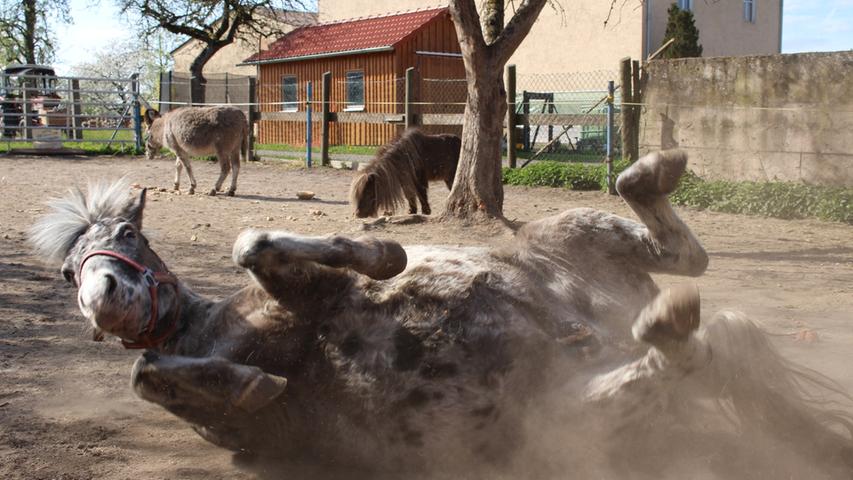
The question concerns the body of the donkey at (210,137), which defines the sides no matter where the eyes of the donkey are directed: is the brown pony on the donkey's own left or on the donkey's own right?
on the donkey's own left

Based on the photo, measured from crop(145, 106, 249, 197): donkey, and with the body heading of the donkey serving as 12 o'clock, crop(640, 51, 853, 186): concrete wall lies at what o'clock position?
The concrete wall is roughly at 7 o'clock from the donkey.

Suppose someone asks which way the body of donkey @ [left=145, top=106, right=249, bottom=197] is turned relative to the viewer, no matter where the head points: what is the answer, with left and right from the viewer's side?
facing to the left of the viewer

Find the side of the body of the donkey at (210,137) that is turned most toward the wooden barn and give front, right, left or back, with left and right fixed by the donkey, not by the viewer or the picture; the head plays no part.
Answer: right

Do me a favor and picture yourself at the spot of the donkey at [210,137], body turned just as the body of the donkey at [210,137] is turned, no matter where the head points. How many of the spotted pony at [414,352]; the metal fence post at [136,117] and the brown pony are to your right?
1

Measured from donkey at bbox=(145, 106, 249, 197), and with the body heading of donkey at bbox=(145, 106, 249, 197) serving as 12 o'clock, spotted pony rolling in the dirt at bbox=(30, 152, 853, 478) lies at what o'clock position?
spotted pony rolling in the dirt at bbox=(30, 152, 853, 478) is roughly at 9 o'clock from donkey at bbox=(145, 106, 249, 197).
